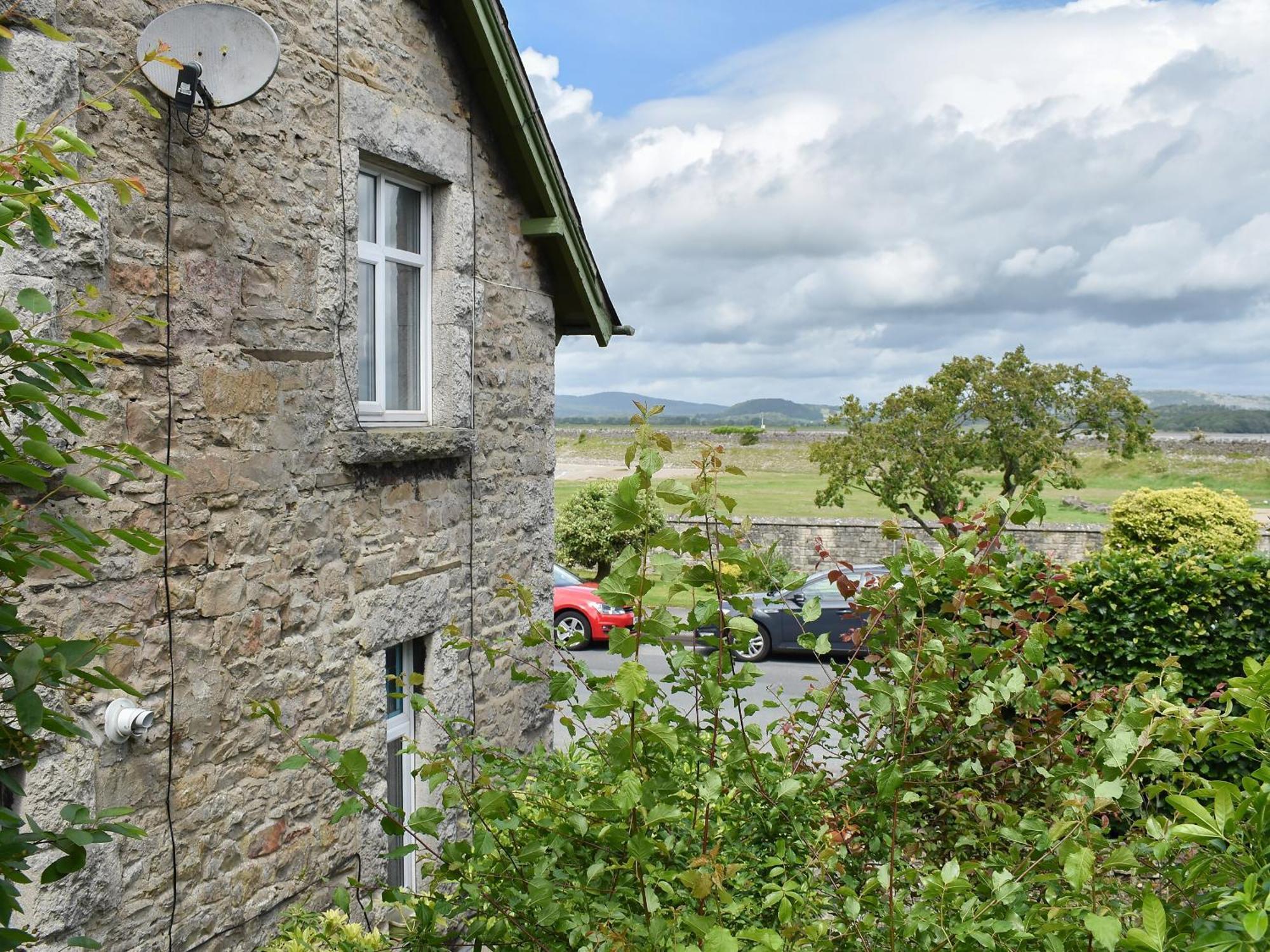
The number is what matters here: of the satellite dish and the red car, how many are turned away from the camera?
0

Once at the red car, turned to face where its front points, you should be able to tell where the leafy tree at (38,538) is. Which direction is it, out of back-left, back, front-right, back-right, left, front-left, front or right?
front-right

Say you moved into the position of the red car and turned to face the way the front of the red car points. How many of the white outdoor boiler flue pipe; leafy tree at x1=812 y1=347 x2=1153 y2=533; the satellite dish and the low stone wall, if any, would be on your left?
2

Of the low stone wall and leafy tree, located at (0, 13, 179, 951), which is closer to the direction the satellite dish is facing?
the leafy tree

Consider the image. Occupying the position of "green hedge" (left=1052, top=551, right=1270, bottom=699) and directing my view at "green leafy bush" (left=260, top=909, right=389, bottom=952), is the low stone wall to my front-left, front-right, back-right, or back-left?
back-right

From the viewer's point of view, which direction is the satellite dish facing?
toward the camera
